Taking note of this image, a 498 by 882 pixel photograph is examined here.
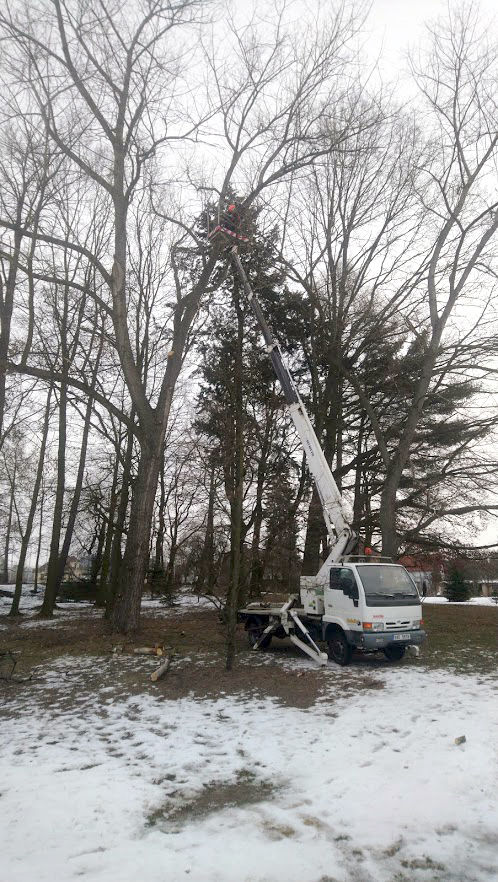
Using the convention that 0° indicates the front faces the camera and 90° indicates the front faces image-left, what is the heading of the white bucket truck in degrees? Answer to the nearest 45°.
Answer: approximately 315°

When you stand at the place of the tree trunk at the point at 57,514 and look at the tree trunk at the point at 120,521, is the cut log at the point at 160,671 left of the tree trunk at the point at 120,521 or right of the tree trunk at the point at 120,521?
right

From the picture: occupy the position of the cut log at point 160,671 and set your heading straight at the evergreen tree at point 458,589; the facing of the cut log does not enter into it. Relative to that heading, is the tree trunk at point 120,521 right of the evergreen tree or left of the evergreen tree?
left

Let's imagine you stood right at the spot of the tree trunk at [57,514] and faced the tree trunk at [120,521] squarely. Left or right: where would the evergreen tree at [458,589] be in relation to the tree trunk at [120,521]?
left

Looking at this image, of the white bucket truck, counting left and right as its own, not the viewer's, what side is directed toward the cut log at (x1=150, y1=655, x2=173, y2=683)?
right

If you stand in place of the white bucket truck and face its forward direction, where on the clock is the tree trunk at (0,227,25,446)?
The tree trunk is roughly at 5 o'clock from the white bucket truck.

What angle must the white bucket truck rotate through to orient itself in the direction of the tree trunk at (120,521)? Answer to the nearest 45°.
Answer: approximately 180°

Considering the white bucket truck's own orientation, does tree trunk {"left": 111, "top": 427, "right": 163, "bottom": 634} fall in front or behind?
behind

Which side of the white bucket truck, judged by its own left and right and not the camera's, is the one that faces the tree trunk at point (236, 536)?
right
